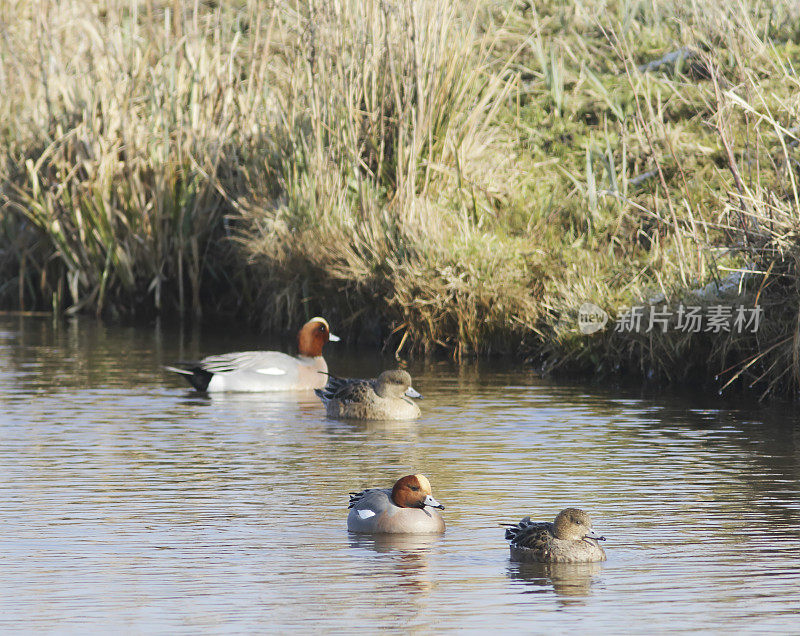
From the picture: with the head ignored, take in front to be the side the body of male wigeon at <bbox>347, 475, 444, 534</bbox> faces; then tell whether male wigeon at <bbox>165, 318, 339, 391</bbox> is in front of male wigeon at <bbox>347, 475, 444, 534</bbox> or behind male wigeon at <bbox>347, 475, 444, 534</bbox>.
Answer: behind

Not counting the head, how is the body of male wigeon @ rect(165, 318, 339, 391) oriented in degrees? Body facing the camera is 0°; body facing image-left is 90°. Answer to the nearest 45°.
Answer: approximately 270°

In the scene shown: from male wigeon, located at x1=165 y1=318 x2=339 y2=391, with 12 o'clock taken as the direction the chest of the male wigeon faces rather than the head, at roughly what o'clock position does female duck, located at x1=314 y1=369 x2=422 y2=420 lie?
The female duck is roughly at 2 o'clock from the male wigeon.

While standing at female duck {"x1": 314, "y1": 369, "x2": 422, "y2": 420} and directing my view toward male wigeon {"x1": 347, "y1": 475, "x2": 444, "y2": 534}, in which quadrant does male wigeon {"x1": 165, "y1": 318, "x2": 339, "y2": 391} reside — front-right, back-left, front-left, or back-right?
back-right

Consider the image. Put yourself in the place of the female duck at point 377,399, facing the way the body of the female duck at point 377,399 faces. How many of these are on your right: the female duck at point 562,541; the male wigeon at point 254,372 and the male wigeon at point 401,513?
2

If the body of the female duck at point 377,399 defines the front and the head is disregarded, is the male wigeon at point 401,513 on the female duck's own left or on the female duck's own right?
on the female duck's own right

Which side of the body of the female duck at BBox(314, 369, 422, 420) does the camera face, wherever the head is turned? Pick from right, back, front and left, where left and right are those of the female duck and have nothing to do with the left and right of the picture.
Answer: right

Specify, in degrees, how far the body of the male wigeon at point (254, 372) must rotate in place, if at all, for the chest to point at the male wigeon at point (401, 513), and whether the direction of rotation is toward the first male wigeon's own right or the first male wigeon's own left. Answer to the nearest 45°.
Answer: approximately 90° to the first male wigeon's own right

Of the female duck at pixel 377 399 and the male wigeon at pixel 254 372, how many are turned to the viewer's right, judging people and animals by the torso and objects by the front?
2

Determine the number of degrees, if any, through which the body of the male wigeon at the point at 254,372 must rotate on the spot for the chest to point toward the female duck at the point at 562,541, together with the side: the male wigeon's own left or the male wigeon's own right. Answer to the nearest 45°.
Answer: approximately 90° to the male wigeon's own right
